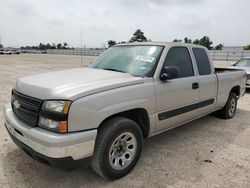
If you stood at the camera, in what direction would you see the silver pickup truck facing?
facing the viewer and to the left of the viewer
